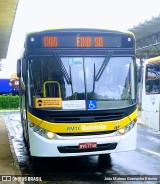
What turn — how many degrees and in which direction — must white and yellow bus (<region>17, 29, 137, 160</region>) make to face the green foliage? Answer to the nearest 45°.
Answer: approximately 180°

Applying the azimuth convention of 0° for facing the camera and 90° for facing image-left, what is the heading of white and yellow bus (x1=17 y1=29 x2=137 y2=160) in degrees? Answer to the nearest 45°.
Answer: approximately 0°

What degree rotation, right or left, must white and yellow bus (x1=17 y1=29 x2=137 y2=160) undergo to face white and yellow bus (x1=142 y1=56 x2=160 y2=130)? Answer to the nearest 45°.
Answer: approximately 135° to its left
